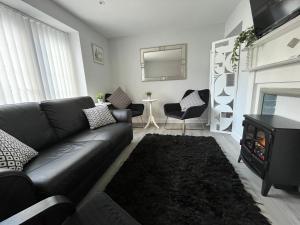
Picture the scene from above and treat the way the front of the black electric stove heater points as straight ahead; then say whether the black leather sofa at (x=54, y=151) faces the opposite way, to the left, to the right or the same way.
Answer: the opposite way

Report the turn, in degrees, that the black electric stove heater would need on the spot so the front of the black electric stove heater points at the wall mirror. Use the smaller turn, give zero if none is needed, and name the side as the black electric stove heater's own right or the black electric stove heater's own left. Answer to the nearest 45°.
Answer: approximately 90° to the black electric stove heater's own right

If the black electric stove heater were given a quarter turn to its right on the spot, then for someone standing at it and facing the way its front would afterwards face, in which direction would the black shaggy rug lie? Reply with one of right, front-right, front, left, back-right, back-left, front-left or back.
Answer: left

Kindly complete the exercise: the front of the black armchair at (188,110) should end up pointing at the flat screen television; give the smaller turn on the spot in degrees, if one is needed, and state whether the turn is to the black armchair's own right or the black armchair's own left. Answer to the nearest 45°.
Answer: approximately 90° to the black armchair's own left

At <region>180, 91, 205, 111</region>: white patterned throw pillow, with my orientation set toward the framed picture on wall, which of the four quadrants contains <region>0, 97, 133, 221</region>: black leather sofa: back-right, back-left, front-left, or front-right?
front-left

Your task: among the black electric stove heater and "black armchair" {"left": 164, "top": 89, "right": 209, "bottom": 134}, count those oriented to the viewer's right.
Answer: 0

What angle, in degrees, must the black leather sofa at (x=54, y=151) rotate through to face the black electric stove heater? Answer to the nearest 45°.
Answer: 0° — it already faces it

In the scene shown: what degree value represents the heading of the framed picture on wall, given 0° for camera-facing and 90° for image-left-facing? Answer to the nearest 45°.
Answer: approximately 315°

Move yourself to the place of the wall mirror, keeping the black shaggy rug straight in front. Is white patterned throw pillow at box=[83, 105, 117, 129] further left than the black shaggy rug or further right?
right

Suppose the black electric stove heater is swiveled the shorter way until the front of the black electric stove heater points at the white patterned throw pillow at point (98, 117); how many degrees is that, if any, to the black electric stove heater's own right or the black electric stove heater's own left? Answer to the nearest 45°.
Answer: approximately 45° to the black electric stove heater's own right

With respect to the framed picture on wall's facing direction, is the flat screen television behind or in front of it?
in front

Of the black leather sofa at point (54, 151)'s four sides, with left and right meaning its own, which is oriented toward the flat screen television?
front

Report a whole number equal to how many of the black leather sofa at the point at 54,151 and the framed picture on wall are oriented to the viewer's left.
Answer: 0

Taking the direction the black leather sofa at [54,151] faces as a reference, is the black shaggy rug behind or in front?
in front

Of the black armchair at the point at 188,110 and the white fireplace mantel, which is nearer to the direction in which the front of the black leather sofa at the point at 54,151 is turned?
the white fireplace mantel

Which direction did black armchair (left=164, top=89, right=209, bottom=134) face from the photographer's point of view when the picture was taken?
facing the viewer and to the left of the viewer

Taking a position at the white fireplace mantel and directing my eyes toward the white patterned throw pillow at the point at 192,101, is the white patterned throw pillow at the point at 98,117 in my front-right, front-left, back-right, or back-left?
front-left

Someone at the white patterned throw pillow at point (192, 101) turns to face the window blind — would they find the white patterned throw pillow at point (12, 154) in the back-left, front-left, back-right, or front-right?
front-left

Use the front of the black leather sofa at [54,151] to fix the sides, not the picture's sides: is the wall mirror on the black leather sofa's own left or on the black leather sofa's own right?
on the black leather sofa's own left
